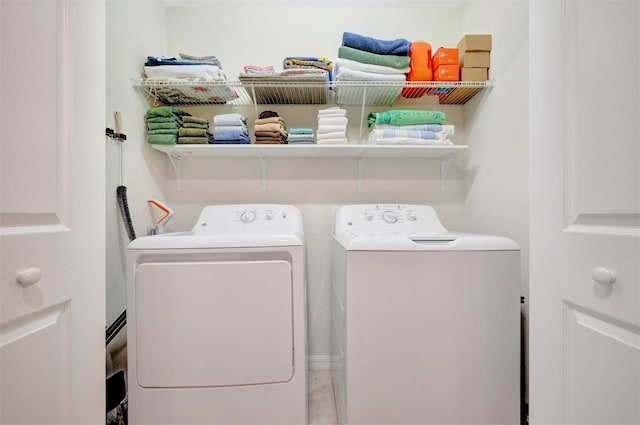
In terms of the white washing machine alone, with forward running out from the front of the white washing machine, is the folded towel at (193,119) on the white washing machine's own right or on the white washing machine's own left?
on the white washing machine's own right

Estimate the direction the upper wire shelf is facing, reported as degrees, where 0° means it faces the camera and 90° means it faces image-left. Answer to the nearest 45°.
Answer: approximately 0°

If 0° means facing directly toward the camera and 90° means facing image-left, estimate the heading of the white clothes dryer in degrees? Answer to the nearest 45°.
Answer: approximately 0°

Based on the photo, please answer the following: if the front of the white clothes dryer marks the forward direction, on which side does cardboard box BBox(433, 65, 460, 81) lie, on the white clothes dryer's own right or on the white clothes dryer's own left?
on the white clothes dryer's own left
